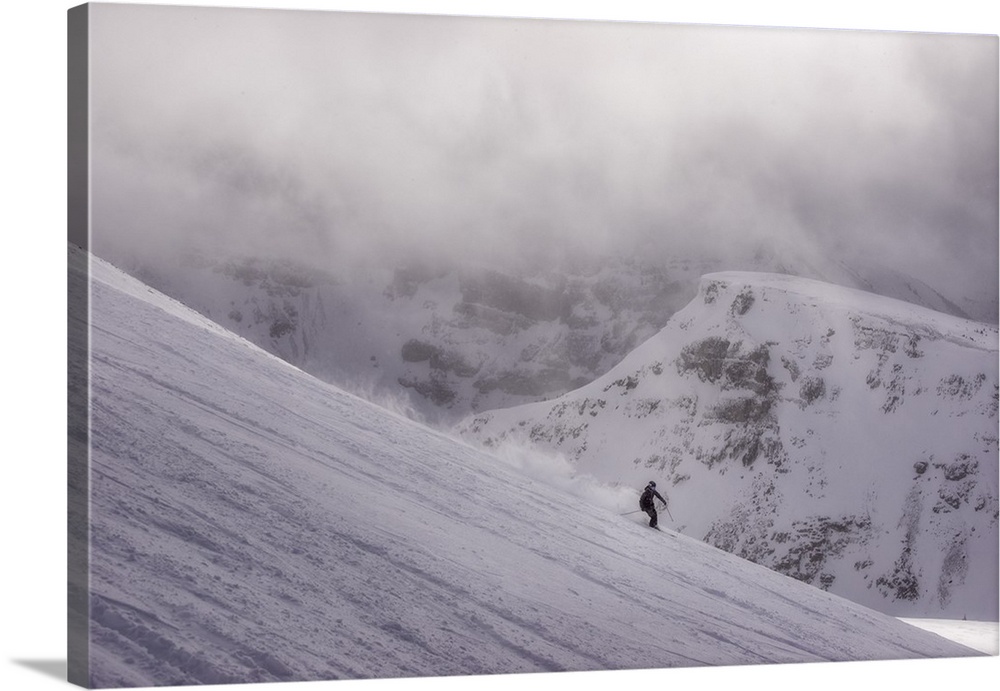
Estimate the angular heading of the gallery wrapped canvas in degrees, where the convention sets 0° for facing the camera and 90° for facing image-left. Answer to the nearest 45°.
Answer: approximately 315°
